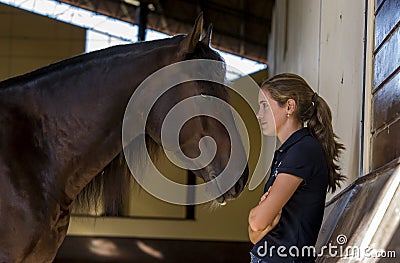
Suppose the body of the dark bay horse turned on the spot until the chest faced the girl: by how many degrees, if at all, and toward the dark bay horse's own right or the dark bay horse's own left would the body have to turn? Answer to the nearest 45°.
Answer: approximately 45° to the dark bay horse's own right

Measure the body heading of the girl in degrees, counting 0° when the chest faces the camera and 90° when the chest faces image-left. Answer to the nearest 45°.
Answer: approximately 90°

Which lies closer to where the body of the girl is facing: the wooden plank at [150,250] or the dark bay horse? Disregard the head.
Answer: the dark bay horse

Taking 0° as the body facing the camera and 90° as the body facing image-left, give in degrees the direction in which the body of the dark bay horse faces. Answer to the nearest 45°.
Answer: approximately 270°

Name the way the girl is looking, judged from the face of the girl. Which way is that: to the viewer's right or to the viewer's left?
to the viewer's left

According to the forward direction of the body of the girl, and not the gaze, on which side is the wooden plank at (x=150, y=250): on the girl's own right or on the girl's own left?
on the girl's own right

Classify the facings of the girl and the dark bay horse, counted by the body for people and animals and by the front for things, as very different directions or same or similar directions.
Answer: very different directions

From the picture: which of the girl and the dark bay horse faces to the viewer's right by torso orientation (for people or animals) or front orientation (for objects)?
the dark bay horse

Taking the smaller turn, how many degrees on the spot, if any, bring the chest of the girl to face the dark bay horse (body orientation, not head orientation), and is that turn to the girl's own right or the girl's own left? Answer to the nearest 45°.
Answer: approximately 45° to the girl's own right

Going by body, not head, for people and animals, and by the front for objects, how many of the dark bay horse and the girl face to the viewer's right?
1
